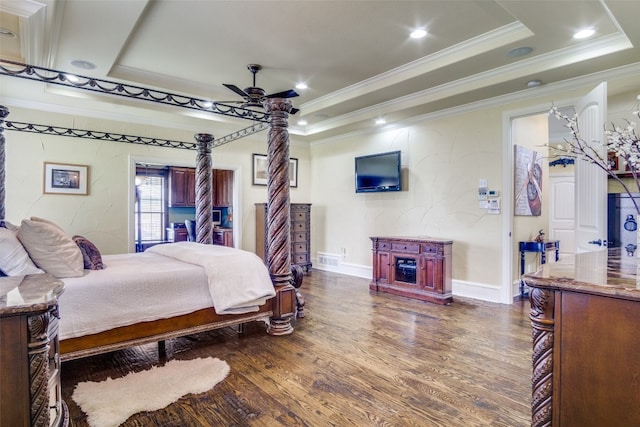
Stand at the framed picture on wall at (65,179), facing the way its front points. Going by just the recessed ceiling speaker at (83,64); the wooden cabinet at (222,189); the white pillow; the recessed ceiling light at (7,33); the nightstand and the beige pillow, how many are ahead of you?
5

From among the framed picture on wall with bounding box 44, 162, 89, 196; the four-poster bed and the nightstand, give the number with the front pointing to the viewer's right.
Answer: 2

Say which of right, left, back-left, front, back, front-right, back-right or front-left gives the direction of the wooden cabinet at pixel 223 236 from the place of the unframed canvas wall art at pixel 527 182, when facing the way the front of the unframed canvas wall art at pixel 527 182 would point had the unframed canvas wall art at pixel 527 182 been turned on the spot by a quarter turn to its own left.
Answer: back-left

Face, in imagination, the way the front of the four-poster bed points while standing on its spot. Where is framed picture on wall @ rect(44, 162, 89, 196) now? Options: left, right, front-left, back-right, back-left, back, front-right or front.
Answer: back-left

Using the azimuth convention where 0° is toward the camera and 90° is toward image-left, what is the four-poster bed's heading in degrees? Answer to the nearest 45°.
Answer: approximately 270°

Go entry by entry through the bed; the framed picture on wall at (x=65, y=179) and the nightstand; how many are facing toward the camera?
1

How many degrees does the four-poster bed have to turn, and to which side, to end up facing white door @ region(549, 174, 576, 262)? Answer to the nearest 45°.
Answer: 0° — it already faces it

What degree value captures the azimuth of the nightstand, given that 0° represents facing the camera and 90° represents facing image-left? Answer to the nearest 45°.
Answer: approximately 270°

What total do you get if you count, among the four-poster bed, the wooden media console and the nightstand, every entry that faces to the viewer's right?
2

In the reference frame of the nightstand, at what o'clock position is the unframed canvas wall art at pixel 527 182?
The unframed canvas wall art is roughly at 12 o'clock from the nightstand.

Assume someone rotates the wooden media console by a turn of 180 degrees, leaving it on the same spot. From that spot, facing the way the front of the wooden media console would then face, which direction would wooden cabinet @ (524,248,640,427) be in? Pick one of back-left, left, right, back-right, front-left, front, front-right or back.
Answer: back-right

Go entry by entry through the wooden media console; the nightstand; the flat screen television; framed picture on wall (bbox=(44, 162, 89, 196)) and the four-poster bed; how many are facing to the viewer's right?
2

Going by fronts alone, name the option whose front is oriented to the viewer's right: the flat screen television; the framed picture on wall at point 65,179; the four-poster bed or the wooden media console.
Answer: the four-poster bed
